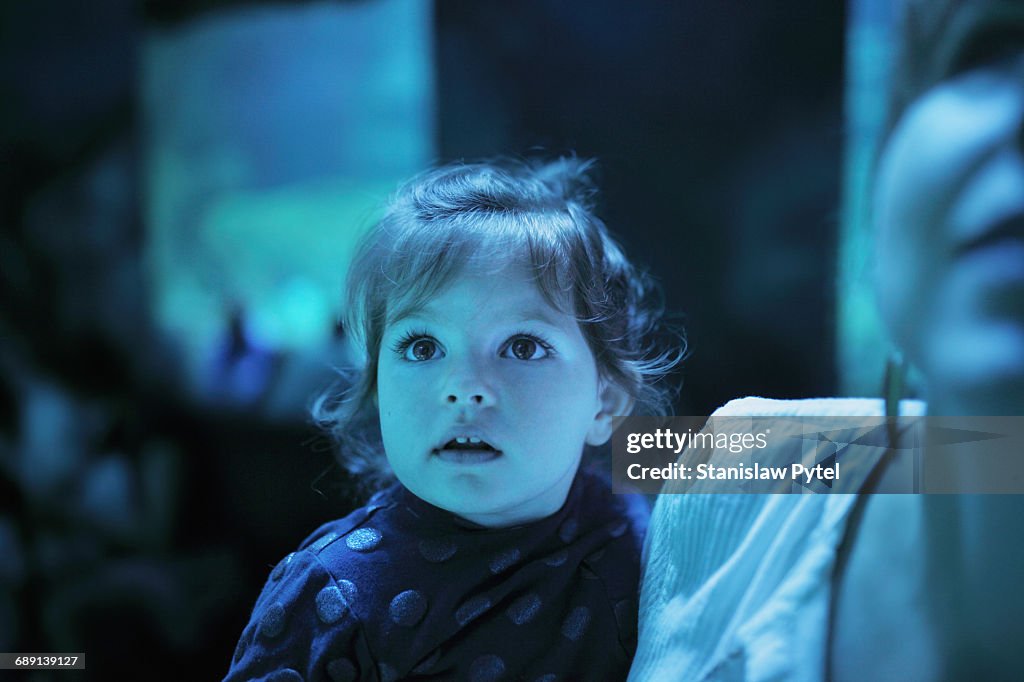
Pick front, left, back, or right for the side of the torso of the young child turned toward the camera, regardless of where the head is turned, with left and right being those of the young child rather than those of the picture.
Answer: front
